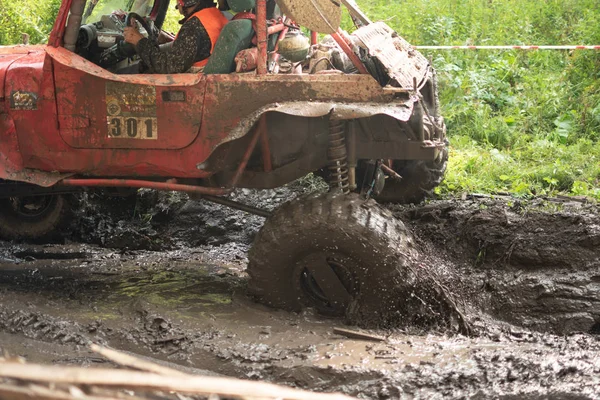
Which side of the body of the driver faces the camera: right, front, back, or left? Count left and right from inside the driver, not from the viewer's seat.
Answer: left

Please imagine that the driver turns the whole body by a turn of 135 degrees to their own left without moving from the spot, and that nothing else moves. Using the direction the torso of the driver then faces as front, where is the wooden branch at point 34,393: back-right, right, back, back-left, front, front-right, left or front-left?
front-right

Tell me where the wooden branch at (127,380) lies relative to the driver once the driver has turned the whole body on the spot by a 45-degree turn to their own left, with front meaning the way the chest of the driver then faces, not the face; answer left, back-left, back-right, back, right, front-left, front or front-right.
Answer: front-left

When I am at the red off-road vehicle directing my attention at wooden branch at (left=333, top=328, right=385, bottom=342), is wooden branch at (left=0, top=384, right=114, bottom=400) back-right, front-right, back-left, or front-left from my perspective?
front-right
